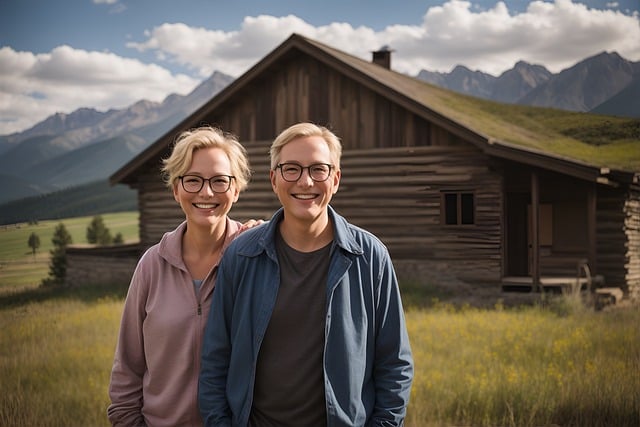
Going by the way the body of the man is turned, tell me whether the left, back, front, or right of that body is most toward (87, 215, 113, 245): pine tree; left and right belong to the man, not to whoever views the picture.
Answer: back

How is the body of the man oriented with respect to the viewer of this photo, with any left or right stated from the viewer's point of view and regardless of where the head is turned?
facing the viewer

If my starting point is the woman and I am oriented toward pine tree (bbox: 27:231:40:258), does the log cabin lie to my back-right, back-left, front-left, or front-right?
front-right

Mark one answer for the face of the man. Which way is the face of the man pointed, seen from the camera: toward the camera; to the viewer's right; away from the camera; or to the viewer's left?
toward the camera

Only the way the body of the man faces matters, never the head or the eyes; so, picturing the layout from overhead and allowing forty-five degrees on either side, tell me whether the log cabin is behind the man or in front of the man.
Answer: behind

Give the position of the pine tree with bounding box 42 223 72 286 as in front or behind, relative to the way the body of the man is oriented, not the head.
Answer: behind

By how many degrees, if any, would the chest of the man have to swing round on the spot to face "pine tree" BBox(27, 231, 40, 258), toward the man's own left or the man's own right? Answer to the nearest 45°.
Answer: approximately 135° to the man's own right

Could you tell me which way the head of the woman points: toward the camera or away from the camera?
toward the camera
